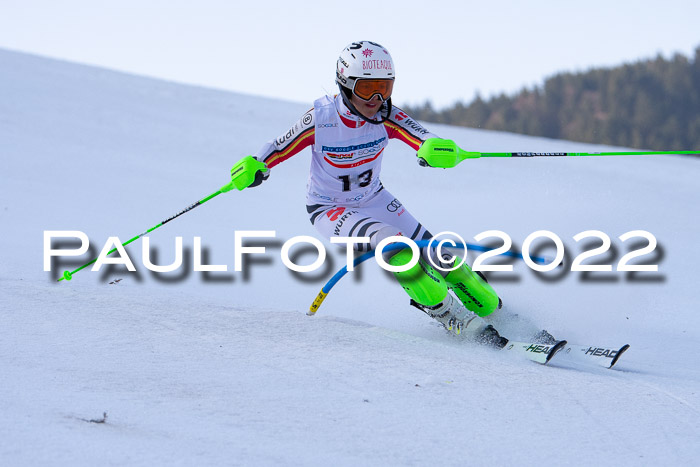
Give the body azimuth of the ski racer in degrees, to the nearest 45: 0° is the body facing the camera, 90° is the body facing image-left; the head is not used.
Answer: approximately 315°
